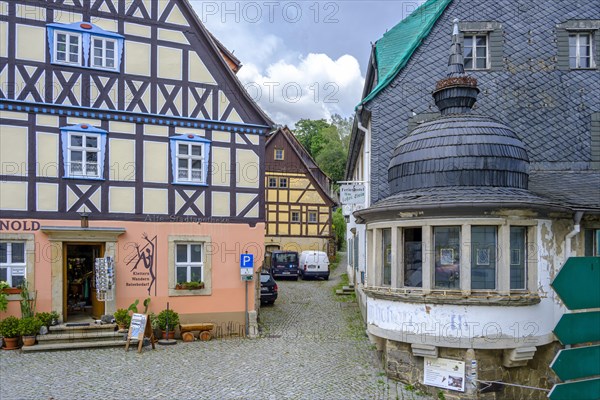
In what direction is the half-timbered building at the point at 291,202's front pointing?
toward the camera

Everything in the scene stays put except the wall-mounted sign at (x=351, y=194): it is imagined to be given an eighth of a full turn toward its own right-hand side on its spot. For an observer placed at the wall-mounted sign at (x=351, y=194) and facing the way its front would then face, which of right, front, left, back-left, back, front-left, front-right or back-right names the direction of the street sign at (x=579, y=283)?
front-left

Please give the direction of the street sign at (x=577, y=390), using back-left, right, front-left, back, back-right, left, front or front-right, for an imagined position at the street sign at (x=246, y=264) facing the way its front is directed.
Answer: front

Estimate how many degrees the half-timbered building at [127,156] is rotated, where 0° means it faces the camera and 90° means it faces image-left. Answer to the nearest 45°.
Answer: approximately 0°

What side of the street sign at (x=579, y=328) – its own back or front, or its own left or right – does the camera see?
front

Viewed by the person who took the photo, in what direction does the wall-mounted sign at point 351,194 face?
facing the viewer

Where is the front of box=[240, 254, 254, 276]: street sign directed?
toward the camera
